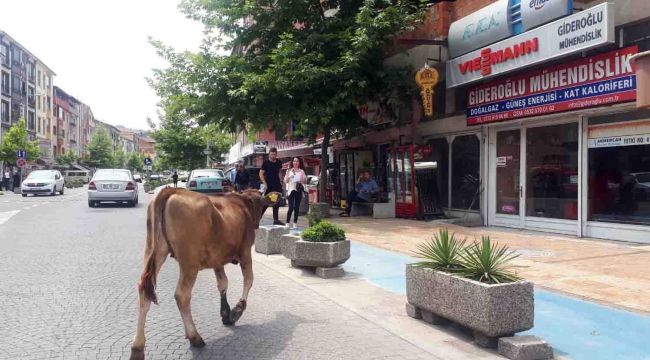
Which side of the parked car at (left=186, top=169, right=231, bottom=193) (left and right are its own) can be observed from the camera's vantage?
back

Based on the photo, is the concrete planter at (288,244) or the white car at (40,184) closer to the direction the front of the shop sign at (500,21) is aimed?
the concrete planter

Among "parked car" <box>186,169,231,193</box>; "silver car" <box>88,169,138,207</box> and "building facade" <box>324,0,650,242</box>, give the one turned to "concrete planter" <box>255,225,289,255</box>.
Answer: the building facade

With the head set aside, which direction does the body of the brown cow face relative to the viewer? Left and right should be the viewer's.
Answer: facing away from the viewer and to the right of the viewer

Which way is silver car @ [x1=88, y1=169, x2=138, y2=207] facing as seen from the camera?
away from the camera

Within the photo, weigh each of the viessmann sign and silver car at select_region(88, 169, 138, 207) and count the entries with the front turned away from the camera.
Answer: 1

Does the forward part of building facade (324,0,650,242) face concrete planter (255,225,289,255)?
yes

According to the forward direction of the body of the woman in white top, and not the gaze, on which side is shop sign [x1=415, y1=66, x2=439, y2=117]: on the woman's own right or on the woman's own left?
on the woman's own left

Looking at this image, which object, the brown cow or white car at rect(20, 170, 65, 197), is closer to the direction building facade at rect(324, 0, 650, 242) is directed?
the brown cow

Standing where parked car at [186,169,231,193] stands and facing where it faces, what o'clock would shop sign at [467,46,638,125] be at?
The shop sign is roughly at 5 o'clock from the parked car.
